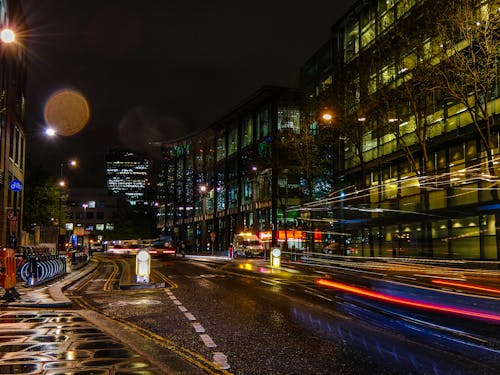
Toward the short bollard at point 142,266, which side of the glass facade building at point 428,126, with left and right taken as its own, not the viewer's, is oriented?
front

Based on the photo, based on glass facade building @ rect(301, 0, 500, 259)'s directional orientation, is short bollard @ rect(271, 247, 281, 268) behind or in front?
in front

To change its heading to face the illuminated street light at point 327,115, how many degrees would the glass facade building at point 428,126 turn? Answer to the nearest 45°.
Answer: approximately 45° to its right

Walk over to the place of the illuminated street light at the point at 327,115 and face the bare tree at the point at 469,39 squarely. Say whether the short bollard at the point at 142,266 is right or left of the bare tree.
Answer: right

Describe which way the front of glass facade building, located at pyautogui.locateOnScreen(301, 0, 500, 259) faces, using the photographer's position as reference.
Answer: facing the viewer and to the left of the viewer
